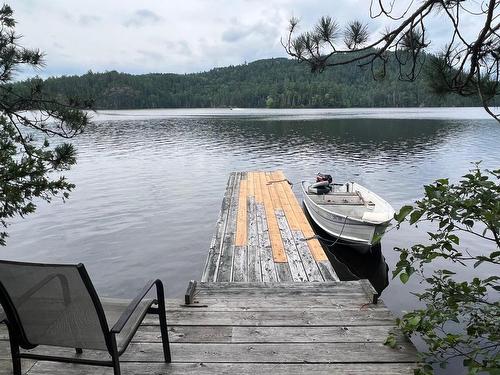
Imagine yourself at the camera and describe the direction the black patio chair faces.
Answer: facing away from the viewer and to the right of the viewer

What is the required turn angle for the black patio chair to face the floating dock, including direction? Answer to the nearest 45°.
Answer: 0° — it already faces it
